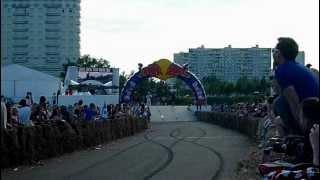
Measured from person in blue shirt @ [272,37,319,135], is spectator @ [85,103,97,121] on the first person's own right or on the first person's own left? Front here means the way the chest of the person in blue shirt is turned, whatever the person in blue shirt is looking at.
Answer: on the first person's own right

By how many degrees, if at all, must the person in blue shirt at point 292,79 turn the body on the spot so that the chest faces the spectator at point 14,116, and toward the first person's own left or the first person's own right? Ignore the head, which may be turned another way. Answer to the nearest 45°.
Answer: approximately 45° to the first person's own right

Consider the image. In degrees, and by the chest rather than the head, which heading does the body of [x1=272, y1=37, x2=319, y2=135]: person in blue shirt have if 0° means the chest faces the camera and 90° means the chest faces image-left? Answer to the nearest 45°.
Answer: approximately 90°

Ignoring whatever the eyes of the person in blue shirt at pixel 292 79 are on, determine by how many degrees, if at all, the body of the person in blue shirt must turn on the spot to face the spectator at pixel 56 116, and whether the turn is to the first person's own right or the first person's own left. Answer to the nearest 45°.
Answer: approximately 45° to the first person's own right

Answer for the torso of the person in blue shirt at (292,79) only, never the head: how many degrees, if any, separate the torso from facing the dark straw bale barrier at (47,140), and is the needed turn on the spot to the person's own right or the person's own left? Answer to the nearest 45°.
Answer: approximately 45° to the person's own right
